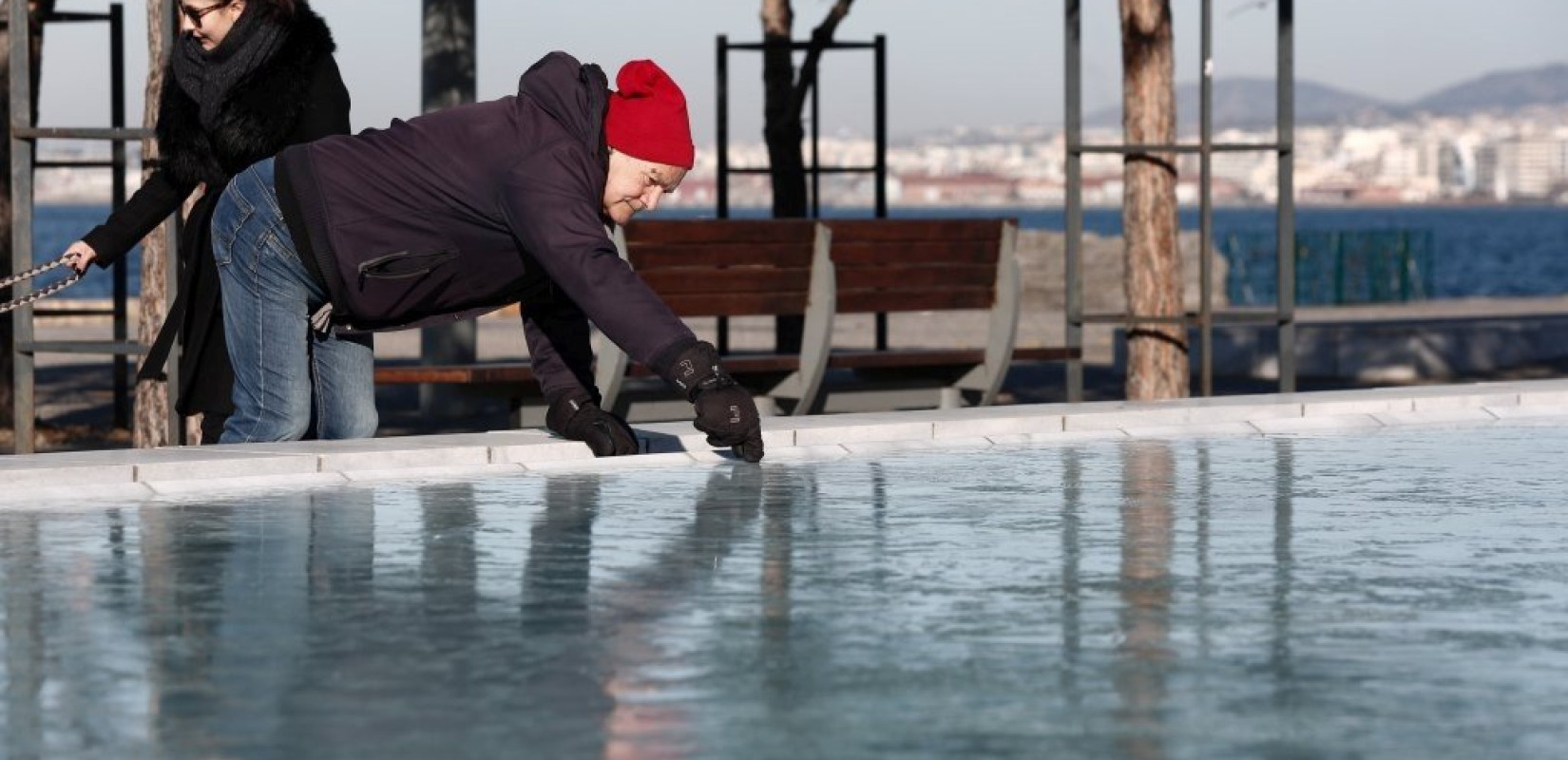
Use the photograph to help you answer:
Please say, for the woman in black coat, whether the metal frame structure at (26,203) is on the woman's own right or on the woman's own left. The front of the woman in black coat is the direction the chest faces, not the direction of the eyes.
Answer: on the woman's own right

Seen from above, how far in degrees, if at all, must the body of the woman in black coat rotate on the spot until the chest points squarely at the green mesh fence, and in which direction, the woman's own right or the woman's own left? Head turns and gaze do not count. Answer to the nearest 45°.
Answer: approximately 180°

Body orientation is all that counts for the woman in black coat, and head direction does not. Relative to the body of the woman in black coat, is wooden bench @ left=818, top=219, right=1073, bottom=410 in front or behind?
behind

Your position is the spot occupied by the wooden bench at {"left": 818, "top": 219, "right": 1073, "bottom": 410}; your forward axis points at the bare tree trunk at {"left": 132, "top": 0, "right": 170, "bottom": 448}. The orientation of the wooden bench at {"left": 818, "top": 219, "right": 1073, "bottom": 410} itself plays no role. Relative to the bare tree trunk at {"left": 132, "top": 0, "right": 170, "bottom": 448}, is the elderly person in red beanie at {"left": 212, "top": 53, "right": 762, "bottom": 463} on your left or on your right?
left

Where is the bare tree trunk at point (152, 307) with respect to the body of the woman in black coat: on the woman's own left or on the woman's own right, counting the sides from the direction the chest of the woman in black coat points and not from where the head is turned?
on the woman's own right

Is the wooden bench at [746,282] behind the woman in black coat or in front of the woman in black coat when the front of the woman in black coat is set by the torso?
behind
